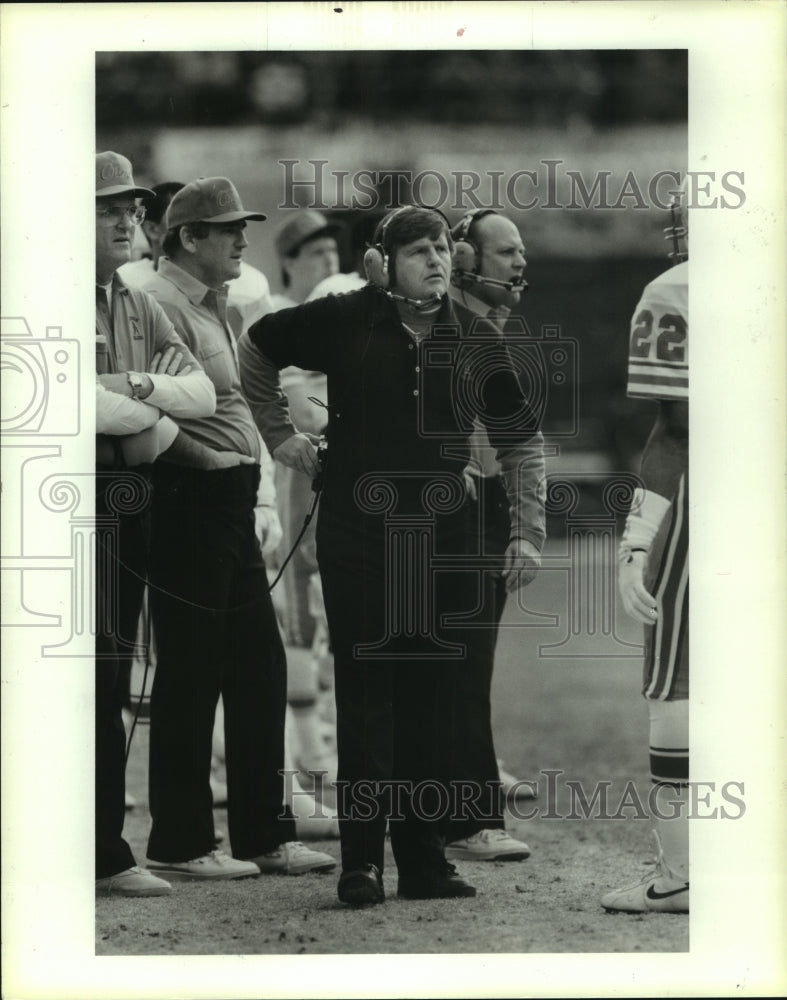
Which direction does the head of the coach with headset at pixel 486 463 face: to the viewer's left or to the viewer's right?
to the viewer's right

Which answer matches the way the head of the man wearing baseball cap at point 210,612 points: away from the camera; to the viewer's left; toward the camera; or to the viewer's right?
to the viewer's right

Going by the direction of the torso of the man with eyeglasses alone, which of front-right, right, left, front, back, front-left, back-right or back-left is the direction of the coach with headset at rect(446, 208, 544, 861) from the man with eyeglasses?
front-left

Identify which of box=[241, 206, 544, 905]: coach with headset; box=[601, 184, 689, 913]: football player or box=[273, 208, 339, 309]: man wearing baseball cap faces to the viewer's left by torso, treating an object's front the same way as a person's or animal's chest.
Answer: the football player

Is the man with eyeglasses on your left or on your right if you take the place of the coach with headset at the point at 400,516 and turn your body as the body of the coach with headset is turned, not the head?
on your right

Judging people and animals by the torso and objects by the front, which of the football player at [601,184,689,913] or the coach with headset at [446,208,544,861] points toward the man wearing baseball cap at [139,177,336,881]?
the football player

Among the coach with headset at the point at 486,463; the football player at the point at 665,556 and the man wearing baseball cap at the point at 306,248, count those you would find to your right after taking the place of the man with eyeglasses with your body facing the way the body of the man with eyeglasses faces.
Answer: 0

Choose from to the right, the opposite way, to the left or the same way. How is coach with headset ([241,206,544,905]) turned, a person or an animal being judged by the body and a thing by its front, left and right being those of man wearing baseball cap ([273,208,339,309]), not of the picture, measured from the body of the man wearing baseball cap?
the same way

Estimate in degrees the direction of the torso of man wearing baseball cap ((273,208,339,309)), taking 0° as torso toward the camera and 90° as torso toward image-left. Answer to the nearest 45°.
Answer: approximately 315°

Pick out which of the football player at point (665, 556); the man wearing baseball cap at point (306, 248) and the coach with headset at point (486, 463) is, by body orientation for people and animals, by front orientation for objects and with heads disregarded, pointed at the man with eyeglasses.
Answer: the football player

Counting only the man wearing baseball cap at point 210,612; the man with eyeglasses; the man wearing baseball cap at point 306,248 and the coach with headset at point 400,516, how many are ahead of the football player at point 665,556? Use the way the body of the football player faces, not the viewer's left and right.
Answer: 4

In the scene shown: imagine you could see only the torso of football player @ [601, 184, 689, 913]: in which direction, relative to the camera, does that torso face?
to the viewer's left
